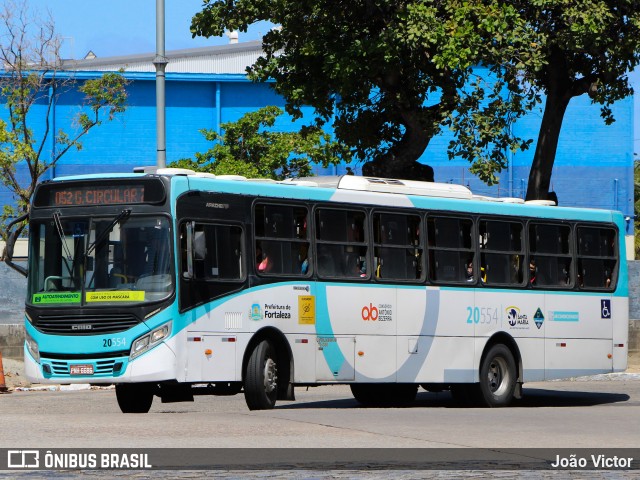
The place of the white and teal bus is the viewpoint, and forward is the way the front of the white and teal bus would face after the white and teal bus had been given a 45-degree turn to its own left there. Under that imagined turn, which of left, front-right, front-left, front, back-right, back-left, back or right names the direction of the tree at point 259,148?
back

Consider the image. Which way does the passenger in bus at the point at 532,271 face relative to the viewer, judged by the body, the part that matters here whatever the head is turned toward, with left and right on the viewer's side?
facing the viewer and to the left of the viewer

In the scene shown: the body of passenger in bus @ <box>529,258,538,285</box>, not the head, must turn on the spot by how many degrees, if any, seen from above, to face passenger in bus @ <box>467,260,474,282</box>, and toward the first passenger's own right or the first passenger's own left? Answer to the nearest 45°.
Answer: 0° — they already face them

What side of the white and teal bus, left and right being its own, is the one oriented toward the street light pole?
right

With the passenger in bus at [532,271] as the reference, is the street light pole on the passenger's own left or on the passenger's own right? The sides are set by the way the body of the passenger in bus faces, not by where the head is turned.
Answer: on the passenger's own right

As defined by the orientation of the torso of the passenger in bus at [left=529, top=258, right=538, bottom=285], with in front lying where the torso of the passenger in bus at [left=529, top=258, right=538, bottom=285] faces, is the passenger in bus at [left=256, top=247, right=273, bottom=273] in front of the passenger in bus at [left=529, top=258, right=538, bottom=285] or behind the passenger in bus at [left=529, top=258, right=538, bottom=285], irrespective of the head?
in front

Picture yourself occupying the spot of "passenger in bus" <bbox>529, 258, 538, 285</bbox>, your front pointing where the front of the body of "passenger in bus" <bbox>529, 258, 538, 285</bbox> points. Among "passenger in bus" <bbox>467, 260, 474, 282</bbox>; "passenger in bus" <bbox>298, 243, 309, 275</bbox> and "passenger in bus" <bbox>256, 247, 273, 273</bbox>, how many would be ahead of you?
3

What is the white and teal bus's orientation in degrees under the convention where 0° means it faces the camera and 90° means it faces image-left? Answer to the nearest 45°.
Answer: approximately 45°

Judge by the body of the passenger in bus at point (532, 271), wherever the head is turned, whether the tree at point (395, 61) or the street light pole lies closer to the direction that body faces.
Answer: the street light pole

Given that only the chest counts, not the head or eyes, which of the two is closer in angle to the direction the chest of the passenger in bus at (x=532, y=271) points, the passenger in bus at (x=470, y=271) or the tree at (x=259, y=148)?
the passenger in bus
